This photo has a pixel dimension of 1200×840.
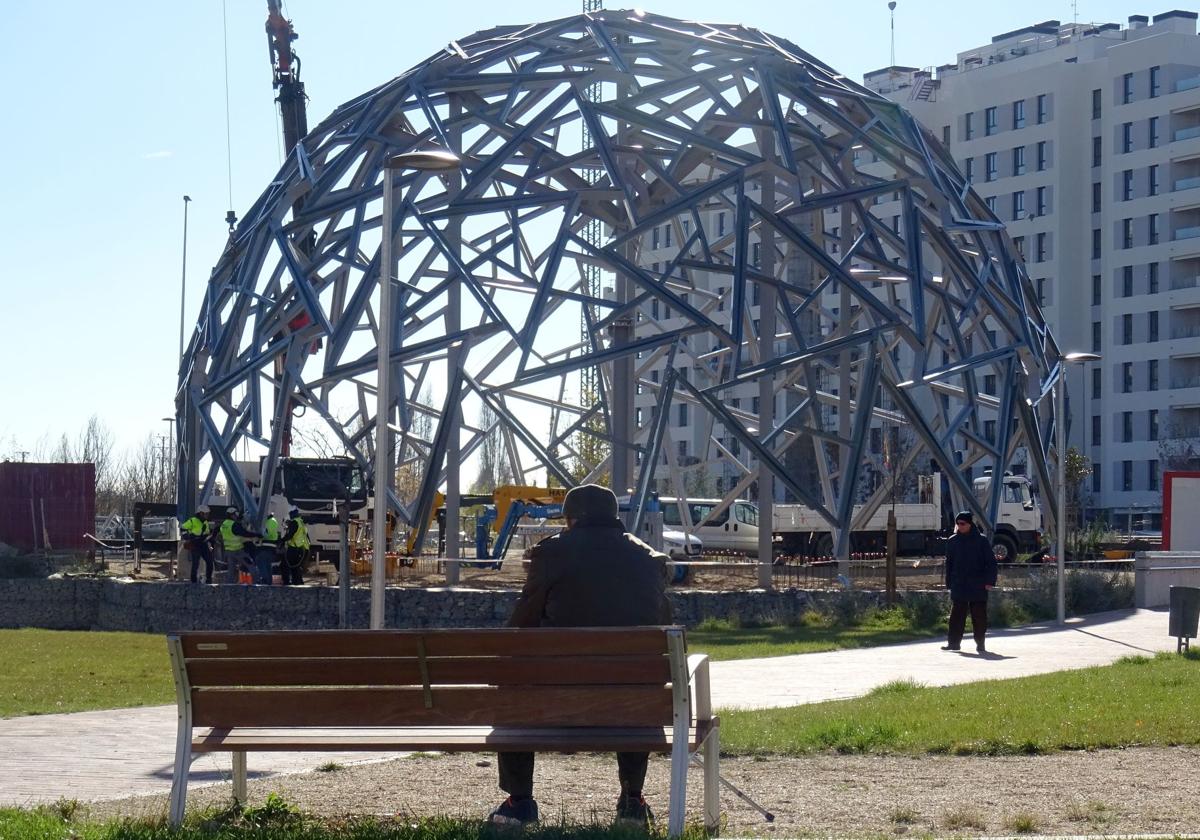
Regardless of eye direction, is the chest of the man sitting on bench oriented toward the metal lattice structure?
yes

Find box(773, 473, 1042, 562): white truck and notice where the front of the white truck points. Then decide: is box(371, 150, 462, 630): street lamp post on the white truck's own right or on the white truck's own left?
on the white truck's own right

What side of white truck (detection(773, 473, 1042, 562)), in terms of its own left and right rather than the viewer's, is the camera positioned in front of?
right

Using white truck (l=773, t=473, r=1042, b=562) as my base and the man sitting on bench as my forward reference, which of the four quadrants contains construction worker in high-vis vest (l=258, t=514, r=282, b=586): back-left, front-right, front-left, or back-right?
front-right

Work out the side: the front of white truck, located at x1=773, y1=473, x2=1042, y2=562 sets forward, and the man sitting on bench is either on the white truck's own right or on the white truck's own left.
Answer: on the white truck's own right

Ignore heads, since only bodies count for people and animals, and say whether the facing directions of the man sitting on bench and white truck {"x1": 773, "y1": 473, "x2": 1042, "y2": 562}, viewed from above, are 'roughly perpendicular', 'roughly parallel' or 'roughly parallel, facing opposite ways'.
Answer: roughly perpendicular

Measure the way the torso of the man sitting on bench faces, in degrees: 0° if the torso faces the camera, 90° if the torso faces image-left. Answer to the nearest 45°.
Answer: approximately 180°

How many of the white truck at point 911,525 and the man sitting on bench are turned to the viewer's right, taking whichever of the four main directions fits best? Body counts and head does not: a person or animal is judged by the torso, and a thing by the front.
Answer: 1

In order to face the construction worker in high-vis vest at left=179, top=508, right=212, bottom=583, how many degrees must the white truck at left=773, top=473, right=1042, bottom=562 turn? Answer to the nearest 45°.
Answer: approximately 135° to its right

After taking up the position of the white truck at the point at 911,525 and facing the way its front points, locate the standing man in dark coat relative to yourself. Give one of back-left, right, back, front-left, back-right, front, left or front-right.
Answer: right

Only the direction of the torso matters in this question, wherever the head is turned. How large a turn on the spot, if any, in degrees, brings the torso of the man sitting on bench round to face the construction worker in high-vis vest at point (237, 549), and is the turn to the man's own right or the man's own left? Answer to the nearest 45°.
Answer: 0° — they already face them

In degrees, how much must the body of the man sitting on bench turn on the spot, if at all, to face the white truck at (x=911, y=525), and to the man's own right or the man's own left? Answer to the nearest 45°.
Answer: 0° — they already face it

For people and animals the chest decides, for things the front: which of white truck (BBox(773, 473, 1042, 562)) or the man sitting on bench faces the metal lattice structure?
the man sitting on bench

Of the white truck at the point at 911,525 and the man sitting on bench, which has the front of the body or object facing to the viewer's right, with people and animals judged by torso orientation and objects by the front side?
the white truck
